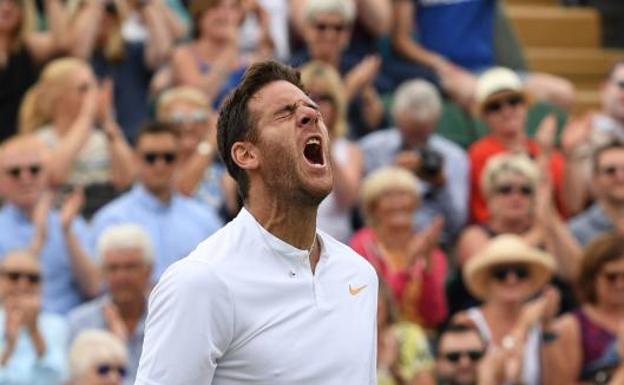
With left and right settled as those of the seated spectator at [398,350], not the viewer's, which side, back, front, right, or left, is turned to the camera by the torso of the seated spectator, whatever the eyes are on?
front

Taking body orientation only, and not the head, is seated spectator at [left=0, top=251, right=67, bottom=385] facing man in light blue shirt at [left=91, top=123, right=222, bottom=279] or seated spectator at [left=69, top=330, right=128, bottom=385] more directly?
the seated spectator

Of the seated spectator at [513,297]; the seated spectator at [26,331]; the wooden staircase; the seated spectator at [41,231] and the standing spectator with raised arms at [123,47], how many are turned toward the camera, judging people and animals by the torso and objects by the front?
5

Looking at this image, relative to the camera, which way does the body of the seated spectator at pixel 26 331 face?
toward the camera

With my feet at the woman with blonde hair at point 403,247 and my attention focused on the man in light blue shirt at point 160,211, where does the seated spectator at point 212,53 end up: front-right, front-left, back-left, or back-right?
front-right

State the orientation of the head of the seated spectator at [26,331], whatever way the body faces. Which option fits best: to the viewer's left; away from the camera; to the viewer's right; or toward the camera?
toward the camera

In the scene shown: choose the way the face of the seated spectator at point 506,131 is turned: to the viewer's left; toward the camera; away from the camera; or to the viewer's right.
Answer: toward the camera

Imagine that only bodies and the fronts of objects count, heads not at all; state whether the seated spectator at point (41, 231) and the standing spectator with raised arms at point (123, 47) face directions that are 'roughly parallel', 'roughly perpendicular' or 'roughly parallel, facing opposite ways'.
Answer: roughly parallel

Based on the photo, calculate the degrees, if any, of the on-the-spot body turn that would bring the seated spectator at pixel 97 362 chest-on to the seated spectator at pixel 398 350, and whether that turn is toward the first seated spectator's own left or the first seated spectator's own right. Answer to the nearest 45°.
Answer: approximately 45° to the first seated spectator's own left

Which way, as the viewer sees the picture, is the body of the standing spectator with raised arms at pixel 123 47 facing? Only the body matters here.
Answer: toward the camera

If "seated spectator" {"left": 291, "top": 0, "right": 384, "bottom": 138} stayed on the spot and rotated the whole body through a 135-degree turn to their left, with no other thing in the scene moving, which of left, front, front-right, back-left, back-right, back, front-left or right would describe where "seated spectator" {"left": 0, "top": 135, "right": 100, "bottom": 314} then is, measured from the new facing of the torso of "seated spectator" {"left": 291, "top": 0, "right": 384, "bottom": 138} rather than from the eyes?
back

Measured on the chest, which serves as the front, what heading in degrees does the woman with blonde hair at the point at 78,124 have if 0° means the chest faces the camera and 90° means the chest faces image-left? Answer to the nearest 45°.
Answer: approximately 315°

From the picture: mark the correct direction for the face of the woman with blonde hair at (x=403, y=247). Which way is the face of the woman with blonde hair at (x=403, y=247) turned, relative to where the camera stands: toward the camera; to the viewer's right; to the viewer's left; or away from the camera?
toward the camera
